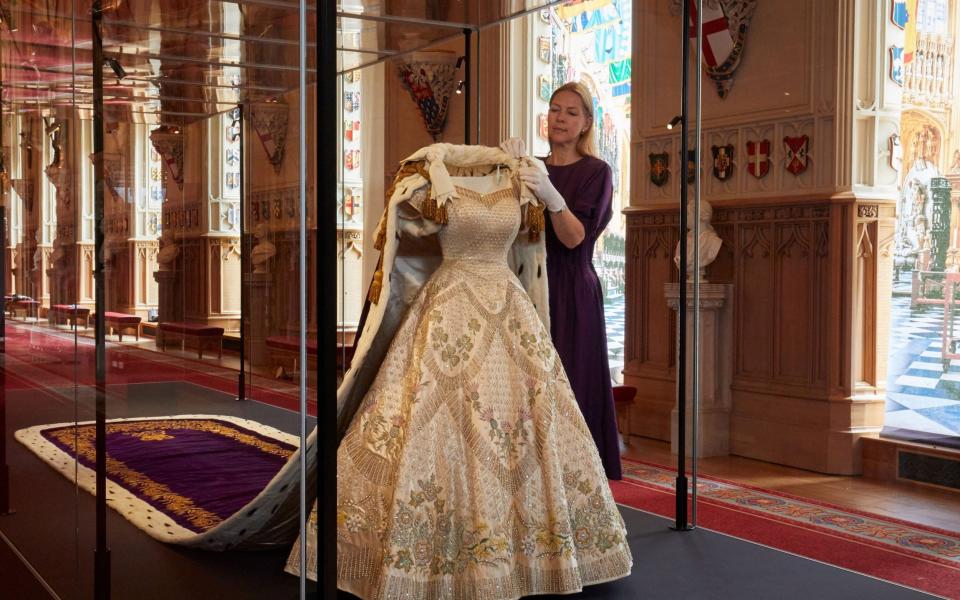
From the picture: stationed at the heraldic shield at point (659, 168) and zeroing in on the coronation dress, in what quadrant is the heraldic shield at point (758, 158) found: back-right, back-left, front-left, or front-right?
back-left

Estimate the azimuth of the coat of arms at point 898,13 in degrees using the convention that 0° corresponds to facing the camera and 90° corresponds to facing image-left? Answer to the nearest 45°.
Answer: approximately 315°

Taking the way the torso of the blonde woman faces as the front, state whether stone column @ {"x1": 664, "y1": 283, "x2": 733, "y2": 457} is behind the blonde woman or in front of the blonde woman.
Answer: behind

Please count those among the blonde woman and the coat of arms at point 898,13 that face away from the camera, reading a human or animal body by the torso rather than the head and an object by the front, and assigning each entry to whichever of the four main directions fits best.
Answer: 0

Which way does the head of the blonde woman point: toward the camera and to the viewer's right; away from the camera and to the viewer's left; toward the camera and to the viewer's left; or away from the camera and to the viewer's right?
toward the camera and to the viewer's left

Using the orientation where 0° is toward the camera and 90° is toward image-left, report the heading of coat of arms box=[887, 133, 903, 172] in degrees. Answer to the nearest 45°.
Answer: approximately 315°

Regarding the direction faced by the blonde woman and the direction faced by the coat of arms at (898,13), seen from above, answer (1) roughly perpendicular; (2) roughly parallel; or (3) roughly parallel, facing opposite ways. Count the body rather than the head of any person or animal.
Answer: roughly perpendicular
